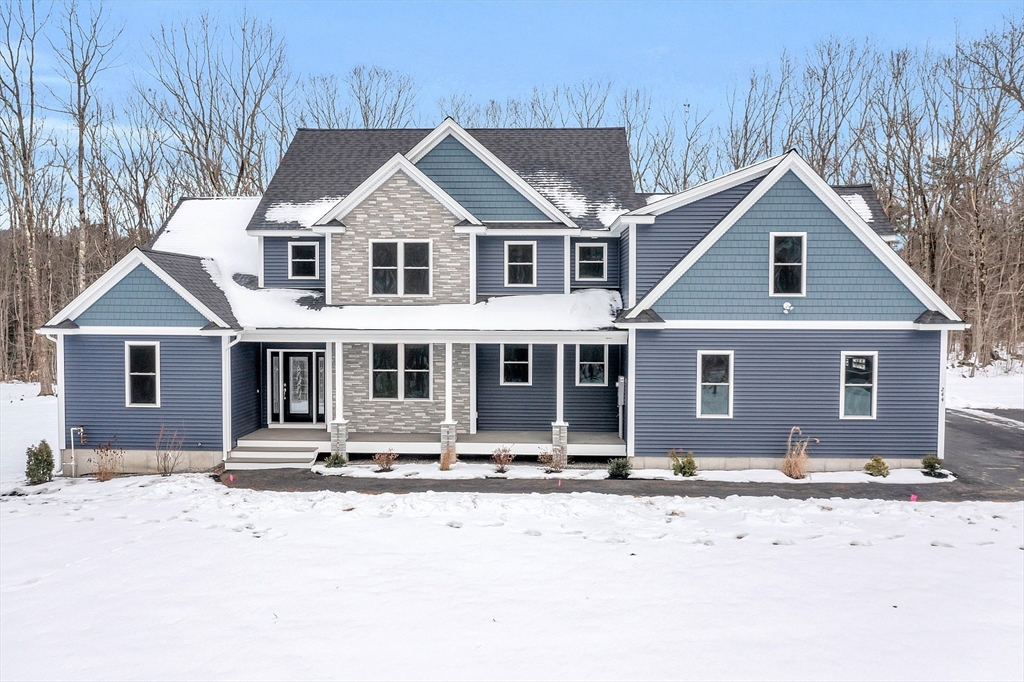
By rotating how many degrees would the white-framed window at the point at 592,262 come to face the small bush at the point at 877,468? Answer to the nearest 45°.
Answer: approximately 45° to its left

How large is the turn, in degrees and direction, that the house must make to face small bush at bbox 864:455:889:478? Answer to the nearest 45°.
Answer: approximately 90° to its left

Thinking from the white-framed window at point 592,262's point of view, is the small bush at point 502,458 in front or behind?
in front

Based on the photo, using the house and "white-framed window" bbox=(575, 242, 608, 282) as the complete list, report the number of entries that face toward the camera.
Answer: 2

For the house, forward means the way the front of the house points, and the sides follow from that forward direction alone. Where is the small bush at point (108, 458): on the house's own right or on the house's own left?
on the house's own right

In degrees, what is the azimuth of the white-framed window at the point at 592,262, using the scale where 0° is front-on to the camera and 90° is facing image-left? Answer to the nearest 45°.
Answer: approximately 0°

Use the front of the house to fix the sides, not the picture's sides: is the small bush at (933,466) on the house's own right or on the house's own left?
on the house's own left

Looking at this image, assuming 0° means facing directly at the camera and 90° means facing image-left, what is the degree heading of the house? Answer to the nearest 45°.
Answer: approximately 0°
